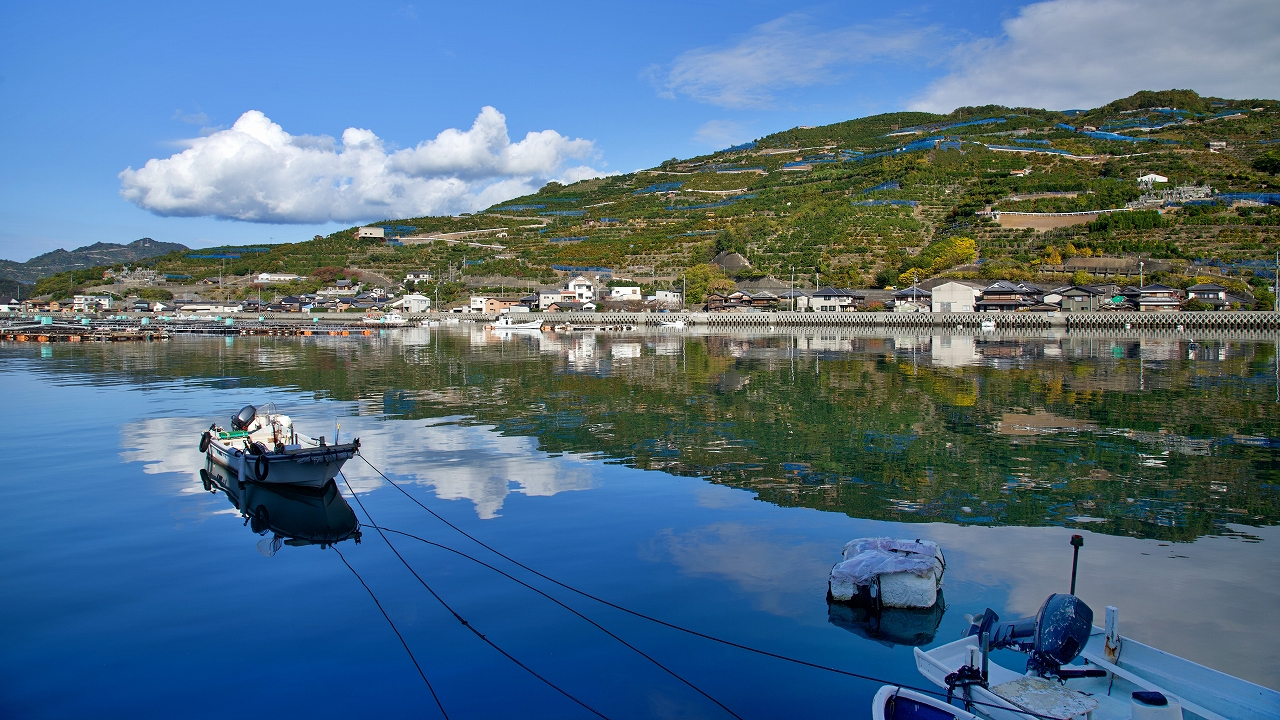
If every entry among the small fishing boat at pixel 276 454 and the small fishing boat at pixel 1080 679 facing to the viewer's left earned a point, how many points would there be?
0

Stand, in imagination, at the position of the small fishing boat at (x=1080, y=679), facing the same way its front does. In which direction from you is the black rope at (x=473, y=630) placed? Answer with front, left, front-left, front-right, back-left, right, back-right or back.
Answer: back-right

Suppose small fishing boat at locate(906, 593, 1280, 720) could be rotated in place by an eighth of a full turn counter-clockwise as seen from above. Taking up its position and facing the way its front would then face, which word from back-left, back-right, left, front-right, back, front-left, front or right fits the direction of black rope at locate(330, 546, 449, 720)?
back

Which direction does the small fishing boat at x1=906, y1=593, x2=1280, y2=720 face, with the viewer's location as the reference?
facing the viewer and to the right of the viewer

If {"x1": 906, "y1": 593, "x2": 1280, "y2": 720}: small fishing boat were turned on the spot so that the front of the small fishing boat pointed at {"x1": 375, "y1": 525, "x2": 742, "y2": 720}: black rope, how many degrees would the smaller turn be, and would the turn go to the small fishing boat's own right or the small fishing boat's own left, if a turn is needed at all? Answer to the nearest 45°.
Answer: approximately 135° to the small fishing boat's own right

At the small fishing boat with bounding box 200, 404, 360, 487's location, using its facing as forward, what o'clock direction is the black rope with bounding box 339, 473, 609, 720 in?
The black rope is roughly at 1 o'clock from the small fishing boat.

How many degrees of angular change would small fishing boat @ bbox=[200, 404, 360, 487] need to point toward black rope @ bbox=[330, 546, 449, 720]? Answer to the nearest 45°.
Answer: approximately 45° to its right

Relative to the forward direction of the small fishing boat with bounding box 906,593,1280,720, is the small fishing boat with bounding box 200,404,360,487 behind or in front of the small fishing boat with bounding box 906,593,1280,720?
behind
